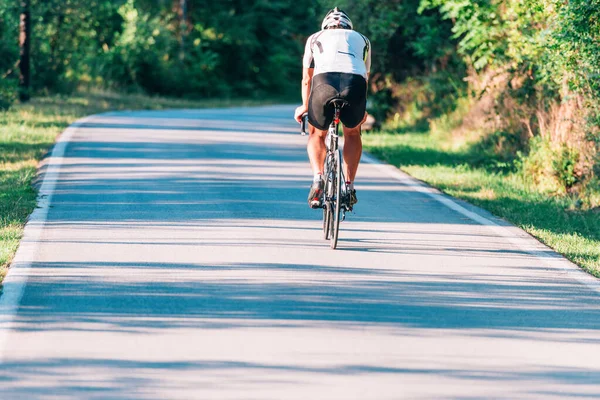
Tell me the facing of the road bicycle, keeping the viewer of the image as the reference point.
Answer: facing away from the viewer

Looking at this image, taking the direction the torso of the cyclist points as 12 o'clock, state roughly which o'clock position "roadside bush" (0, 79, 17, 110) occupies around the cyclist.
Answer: The roadside bush is roughly at 11 o'clock from the cyclist.

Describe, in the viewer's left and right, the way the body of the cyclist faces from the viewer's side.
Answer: facing away from the viewer

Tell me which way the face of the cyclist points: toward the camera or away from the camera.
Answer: away from the camera
